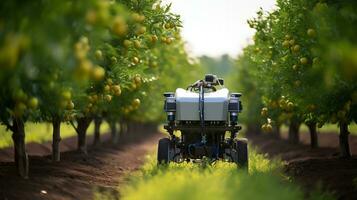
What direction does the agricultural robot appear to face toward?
toward the camera
